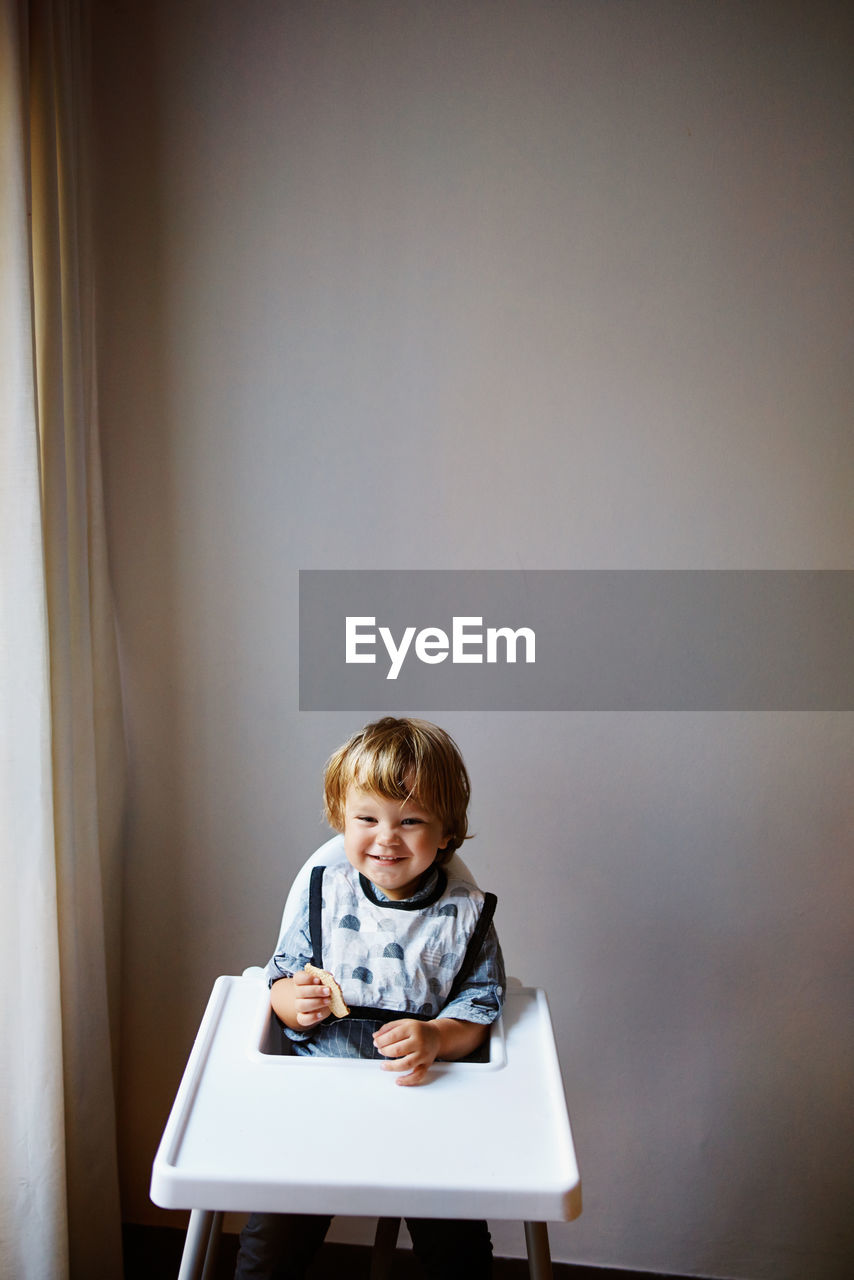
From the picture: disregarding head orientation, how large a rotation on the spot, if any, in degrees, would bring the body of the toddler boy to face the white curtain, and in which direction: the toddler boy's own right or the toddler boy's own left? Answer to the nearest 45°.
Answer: approximately 135° to the toddler boy's own right

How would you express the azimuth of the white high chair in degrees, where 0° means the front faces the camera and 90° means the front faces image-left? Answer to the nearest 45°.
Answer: approximately 0°

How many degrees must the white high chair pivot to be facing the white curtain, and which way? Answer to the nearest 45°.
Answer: approximately 135° to its right

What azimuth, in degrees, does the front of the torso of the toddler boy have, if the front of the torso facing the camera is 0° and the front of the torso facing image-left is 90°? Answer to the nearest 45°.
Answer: approximately 0°
